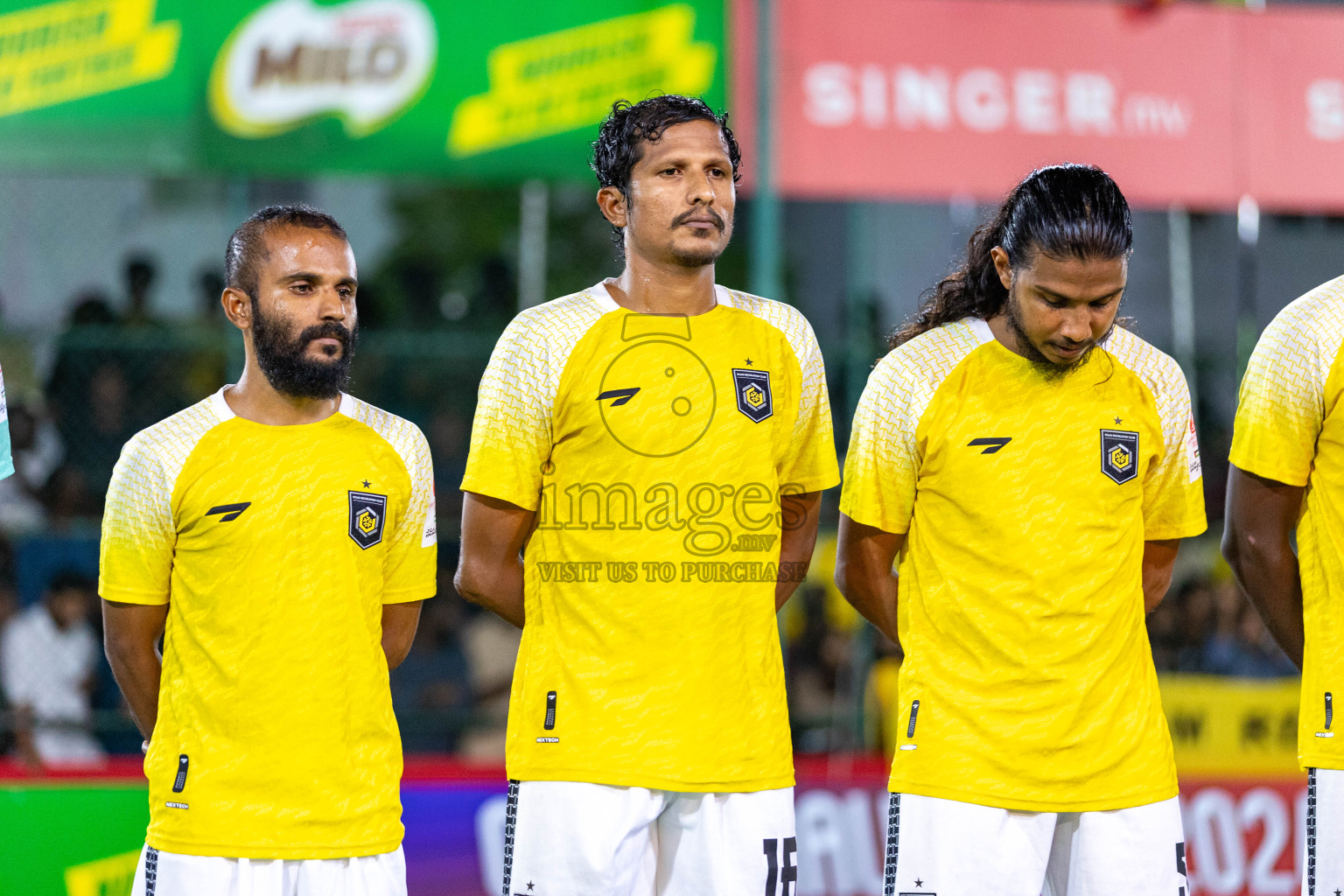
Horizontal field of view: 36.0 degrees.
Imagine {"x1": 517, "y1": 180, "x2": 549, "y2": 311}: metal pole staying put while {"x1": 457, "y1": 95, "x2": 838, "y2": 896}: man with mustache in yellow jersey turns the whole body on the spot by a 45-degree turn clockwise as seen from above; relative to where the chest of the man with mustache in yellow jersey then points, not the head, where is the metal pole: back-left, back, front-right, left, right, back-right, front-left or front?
back

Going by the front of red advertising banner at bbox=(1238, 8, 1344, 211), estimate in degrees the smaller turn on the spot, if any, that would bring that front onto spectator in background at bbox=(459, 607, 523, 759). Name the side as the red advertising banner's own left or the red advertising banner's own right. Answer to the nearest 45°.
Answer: approximately 90° to the red advertising banner's own right

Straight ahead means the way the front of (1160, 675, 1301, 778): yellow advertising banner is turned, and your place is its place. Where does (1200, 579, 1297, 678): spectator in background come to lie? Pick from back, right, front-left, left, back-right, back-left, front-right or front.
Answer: back

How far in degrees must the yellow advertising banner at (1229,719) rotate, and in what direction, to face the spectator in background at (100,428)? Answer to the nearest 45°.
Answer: approximately 90° to its right

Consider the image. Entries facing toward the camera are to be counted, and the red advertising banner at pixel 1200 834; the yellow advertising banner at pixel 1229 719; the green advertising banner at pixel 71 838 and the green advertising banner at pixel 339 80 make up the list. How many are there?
4

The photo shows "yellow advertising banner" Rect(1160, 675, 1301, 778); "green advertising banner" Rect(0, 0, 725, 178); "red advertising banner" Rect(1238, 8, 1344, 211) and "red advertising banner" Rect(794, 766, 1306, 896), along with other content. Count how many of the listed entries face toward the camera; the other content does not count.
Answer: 4

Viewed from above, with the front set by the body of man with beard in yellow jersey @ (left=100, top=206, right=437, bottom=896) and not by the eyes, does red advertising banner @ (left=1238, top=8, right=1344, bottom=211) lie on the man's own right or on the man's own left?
on the man's own left

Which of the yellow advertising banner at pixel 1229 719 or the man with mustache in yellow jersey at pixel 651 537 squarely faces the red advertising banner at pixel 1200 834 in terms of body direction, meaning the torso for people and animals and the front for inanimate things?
the yellow advertising banner

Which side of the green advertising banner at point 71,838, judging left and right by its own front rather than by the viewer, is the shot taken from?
front

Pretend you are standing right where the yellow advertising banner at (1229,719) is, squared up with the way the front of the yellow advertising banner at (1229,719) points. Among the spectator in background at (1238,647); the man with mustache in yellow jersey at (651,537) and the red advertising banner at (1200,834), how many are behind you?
1

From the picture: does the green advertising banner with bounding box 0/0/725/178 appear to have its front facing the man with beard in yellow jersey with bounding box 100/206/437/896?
yes

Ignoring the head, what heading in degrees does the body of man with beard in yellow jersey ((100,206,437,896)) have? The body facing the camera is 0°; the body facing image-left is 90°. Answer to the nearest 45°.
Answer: approximately 315°

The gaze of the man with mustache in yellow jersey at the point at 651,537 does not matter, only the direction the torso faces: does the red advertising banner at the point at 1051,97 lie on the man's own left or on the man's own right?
on the man's own left

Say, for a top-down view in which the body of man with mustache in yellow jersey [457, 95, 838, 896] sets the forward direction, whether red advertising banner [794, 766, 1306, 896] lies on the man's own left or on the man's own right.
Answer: on the man's own left

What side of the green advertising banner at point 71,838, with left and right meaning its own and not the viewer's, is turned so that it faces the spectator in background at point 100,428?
back

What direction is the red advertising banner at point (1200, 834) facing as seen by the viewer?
toward the camera

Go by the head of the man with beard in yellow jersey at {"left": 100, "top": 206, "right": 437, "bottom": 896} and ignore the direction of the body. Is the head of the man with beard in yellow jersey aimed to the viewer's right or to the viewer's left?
to the viewer's right
